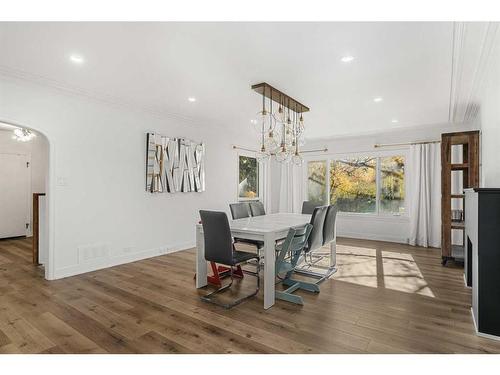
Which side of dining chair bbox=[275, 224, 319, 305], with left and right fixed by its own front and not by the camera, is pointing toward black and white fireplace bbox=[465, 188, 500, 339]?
back

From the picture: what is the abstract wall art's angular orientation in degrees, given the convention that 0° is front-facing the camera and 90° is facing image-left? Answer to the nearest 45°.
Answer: approximately 315°

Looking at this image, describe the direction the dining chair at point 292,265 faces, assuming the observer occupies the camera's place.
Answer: facing away from the viewer and to the left of the viewer

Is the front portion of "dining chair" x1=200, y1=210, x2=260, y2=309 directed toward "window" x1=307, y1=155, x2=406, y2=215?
yes

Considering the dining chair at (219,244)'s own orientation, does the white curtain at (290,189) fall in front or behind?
in front

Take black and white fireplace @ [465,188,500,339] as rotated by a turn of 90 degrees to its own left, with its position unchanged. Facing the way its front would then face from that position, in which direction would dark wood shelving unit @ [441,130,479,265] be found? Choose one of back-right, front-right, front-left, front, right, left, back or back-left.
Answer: back

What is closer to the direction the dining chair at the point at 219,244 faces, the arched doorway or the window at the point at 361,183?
the window

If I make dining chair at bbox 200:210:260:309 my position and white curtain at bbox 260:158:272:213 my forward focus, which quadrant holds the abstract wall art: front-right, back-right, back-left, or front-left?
front-left

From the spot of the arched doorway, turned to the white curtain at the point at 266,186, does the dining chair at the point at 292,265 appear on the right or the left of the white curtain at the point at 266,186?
right

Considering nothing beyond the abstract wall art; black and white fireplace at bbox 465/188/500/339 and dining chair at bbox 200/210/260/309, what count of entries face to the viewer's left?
1

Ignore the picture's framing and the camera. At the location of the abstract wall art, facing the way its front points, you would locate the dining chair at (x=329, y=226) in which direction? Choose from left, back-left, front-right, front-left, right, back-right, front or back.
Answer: front

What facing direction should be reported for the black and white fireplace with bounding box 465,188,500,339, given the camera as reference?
facing to the left of the viewer

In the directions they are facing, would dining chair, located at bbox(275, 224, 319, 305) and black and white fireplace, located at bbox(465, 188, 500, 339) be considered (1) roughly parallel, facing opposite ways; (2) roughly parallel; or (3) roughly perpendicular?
roughly parallel

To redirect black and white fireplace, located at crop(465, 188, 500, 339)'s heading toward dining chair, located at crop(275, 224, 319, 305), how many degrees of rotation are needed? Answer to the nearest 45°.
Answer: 0° — it already faces it

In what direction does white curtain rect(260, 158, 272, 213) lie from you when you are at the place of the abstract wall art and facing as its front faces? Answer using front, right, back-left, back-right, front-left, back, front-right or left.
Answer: left

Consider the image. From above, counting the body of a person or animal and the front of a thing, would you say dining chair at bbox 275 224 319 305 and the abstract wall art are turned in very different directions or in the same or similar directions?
very different directions

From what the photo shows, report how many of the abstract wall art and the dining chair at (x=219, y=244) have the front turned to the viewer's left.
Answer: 0
